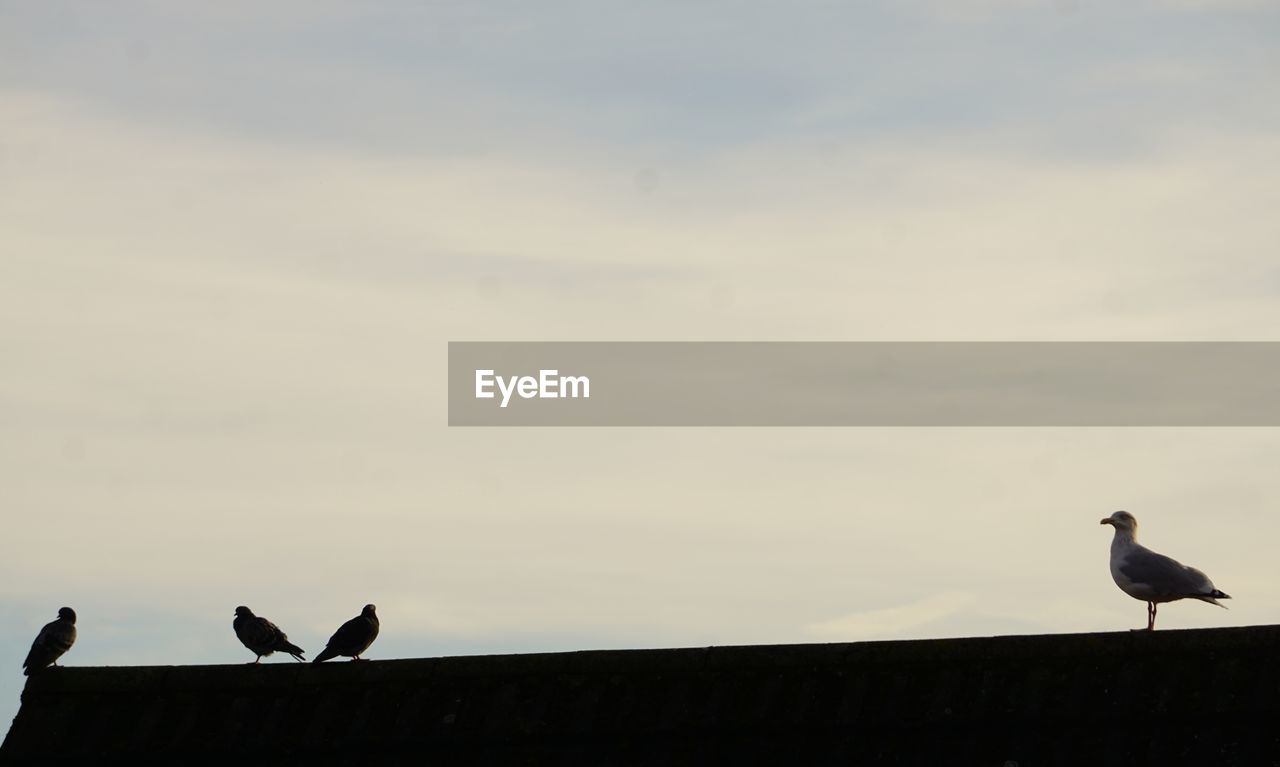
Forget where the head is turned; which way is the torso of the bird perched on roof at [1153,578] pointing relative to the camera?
to the viewer's left

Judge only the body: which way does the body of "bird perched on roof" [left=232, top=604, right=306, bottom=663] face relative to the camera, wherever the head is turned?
to the viewer's left

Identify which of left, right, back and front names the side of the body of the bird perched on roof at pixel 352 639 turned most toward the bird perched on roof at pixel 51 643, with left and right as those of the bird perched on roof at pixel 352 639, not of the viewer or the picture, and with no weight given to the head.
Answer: back

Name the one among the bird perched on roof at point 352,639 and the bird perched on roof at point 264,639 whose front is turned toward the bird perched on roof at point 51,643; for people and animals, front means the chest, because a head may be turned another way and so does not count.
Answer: the bird perched on roof at point 264,639

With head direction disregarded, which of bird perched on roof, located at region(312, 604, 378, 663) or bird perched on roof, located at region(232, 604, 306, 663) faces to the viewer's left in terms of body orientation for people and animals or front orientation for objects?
bird perched on roof, located at region(232, 604, 306, 663)

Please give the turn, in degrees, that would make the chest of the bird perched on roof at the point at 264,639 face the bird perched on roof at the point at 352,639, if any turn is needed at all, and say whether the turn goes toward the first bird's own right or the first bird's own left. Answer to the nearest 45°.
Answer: approximately 135° to the first bird's own left

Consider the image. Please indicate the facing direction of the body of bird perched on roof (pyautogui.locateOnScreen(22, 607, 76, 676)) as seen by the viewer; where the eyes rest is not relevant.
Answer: to the viewer's right

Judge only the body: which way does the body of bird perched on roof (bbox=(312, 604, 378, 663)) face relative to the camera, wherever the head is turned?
to the viewer's right

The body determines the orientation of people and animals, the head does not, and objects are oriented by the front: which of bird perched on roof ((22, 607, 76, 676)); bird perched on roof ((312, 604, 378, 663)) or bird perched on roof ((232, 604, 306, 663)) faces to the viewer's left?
bird perched on roof ((232, 604, 306, 663))

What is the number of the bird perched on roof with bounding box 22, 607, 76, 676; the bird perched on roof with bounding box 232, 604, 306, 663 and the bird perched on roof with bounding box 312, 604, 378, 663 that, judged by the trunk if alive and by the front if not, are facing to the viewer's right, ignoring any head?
2

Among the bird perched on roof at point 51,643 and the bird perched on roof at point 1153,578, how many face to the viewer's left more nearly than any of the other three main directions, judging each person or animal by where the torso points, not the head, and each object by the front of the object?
1

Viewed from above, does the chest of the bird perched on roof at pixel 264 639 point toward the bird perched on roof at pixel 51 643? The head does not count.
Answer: yes

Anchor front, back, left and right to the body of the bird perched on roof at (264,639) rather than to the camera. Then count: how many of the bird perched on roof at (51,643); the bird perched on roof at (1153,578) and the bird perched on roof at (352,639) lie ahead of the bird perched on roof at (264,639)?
1

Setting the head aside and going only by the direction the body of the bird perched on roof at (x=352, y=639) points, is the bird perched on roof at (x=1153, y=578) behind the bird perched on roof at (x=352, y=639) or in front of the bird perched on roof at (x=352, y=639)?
in front

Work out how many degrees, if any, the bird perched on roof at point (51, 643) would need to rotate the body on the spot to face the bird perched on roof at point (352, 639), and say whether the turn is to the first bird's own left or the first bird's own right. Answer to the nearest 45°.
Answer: approximately 45° to the first bird's own right
